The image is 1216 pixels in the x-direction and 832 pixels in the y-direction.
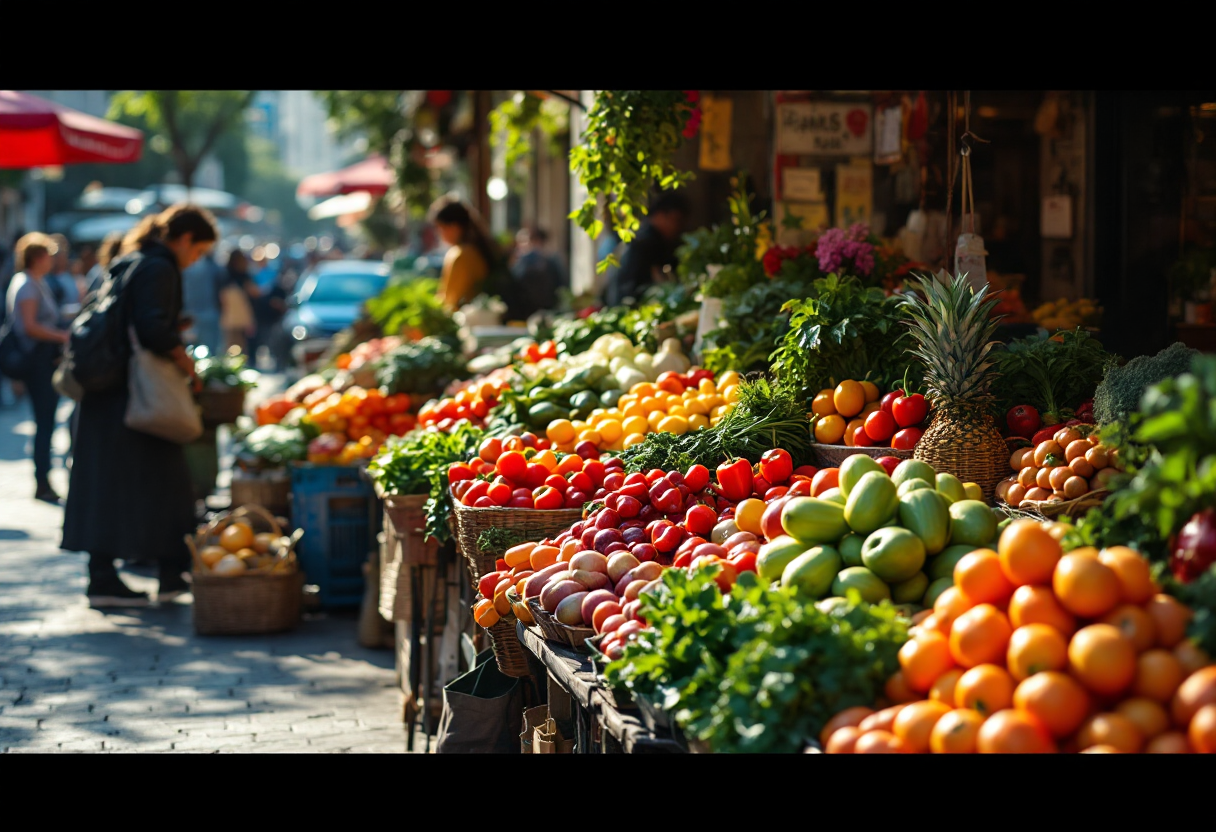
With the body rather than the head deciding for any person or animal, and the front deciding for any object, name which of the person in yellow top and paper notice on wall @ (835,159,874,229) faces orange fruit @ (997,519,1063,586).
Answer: the paper notice on wall

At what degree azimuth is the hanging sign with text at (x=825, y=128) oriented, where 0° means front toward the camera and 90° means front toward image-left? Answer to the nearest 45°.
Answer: approximately 0°

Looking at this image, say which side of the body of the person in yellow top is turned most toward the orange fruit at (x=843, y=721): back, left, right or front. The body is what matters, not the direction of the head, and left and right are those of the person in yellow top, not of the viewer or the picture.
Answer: left

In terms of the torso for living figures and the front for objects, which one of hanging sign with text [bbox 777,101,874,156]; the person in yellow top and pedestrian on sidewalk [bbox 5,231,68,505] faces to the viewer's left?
the person in yellow top

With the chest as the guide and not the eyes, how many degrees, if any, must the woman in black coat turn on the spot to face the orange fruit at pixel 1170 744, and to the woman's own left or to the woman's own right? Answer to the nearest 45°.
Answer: approximately 90° to the woman's own right

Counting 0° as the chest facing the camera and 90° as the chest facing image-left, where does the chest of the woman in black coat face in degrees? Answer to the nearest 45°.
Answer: approximately 270°

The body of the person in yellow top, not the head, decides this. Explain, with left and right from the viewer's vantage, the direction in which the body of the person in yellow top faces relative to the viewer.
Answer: facing to the left of the viewer

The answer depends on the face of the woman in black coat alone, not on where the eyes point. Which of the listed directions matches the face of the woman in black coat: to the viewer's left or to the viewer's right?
to the viewer's right
